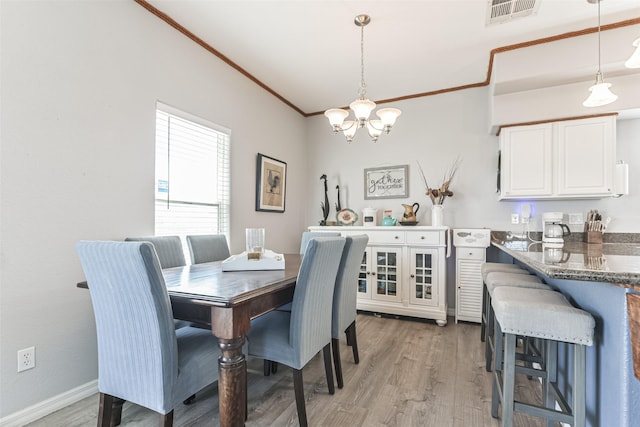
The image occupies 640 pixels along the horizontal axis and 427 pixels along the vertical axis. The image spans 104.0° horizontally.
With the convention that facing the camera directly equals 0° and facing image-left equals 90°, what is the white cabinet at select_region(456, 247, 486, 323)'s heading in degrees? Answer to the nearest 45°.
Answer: approximately 0°

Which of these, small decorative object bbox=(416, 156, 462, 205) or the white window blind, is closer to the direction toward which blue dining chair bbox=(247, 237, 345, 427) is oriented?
the white window blind

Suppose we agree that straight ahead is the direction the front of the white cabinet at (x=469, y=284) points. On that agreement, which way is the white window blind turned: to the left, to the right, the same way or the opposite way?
to the left

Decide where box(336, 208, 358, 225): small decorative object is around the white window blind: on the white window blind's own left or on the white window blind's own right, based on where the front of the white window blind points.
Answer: on the white window blind's own left

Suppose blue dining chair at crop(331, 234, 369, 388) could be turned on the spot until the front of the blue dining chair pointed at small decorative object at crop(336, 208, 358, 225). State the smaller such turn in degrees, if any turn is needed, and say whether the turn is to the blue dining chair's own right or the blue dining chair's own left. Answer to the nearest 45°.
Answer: approximately 45° to the blue dining chair's own right

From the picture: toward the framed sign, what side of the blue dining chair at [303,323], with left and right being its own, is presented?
right

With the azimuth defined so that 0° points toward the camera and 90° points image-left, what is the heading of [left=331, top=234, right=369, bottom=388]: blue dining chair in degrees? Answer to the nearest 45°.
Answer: approximately 135°

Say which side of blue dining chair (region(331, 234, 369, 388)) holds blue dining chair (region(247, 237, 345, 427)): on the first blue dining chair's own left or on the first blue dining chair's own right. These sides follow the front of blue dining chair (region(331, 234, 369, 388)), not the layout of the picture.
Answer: on the first blue dining chair's own left

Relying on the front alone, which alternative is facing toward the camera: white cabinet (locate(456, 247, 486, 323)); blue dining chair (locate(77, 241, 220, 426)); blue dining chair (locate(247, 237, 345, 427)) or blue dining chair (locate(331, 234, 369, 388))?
the white cabinet

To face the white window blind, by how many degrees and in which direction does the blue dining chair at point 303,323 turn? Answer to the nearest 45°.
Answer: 0° — it already faces it

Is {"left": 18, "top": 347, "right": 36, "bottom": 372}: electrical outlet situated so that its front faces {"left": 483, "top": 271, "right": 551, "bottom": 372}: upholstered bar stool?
yes

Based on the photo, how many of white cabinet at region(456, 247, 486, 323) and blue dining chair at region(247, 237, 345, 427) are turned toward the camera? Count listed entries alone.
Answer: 1
